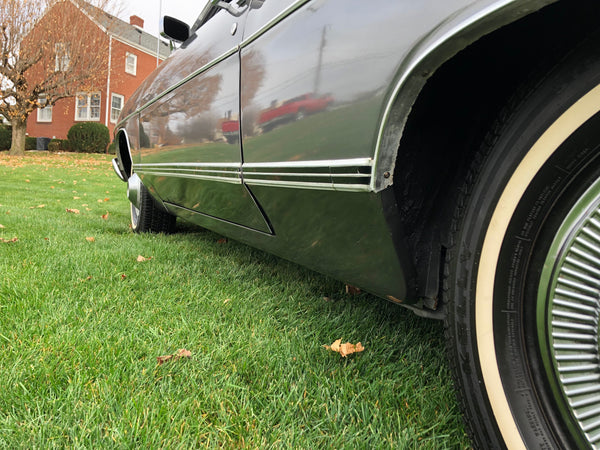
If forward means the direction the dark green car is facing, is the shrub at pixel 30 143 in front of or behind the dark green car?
in front

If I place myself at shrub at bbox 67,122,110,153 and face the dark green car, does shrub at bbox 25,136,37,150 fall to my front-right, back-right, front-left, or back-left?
back-right

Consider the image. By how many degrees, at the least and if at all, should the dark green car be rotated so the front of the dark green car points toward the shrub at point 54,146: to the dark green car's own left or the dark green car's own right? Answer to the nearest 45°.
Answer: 0° — it already faces it

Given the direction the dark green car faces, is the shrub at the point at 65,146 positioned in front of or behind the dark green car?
in front

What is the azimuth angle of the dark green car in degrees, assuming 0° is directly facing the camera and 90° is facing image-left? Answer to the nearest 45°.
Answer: approximately 135°

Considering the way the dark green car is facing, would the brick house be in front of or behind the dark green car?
in front
